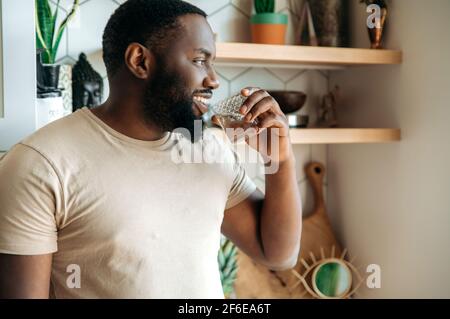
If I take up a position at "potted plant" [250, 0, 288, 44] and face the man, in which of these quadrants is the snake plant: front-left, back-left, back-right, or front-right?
front-right

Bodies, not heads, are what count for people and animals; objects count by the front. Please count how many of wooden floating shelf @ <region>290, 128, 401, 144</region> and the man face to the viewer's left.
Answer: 0

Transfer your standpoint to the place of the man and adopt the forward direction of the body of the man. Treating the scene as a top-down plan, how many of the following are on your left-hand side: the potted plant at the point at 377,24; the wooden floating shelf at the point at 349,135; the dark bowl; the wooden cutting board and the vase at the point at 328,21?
5

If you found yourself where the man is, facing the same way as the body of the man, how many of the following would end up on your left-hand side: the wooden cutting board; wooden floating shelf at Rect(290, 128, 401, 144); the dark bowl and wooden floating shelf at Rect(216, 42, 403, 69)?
4

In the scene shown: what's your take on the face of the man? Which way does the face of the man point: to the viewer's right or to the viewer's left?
to the viewer's right

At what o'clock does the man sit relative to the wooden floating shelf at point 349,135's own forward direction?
The man is roughly at 1 o'clock from the wooden floating shelf.

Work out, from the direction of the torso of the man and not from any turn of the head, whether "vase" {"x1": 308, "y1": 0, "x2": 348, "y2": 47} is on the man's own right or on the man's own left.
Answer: on the man's own left

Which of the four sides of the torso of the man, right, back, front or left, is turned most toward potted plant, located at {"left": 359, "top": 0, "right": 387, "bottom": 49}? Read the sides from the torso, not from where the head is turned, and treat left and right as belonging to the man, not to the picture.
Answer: left

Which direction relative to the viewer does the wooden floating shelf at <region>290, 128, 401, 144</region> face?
toward the camera
